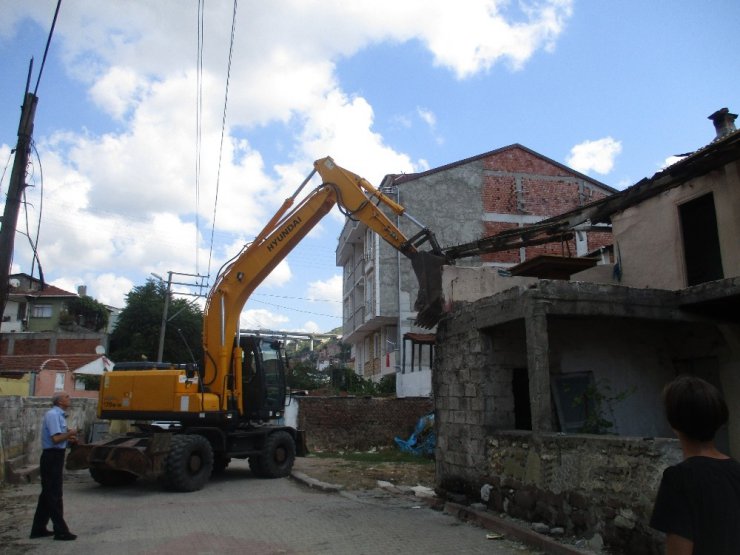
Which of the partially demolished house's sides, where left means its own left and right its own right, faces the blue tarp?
right

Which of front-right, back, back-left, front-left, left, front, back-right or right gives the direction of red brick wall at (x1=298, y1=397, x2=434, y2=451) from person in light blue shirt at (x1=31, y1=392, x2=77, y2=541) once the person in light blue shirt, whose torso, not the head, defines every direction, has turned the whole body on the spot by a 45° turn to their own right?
left

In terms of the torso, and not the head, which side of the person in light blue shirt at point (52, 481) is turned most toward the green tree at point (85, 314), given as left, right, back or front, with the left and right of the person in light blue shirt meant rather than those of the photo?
left

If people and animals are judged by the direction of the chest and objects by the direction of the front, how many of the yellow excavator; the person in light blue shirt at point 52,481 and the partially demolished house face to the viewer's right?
2

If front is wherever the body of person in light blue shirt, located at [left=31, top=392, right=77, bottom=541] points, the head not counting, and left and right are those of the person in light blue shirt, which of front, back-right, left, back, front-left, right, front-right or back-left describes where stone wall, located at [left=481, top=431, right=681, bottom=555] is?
front-right

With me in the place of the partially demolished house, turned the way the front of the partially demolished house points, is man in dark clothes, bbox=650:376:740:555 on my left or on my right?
on my left

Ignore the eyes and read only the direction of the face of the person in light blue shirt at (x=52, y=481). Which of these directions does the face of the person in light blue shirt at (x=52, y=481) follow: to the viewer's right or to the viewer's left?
to the viewer's right

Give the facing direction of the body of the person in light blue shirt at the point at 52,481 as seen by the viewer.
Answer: to the viewer's right

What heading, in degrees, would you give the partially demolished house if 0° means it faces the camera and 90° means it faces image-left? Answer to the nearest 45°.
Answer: approximately 45°

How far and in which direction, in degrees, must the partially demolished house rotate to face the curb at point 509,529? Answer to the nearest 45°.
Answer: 0° — it already faces it

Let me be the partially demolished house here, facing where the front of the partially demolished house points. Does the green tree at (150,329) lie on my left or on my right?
on my right

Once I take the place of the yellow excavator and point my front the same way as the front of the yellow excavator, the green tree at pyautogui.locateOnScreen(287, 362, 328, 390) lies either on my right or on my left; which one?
on my left

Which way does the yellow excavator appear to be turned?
to the viewer's right

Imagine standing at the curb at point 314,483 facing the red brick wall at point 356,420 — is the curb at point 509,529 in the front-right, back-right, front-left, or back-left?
back-right
